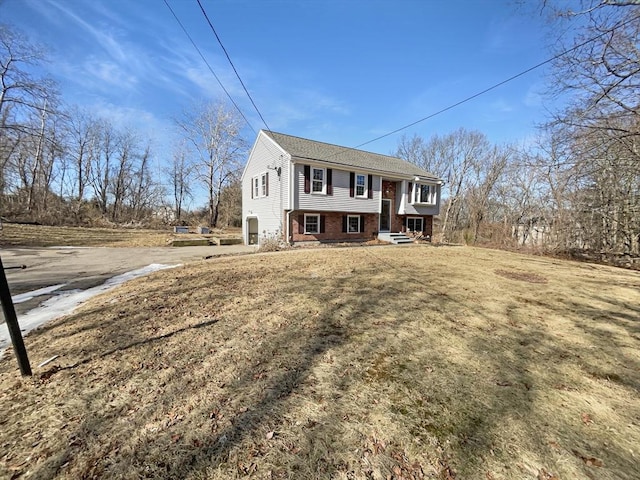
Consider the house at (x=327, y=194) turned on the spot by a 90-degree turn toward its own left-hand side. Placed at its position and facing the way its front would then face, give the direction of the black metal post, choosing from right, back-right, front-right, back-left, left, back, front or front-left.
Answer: back-right

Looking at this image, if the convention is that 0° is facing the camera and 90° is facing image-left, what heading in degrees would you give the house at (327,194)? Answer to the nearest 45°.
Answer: approximately 315°
